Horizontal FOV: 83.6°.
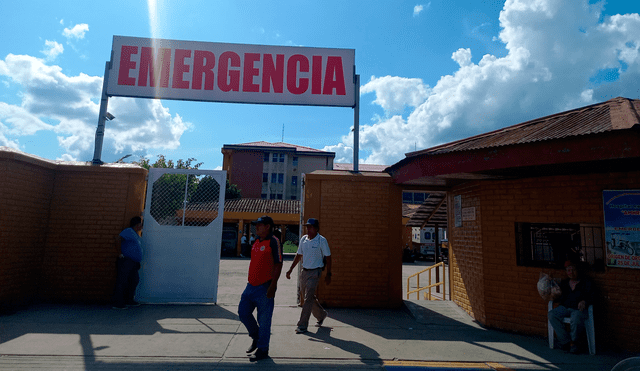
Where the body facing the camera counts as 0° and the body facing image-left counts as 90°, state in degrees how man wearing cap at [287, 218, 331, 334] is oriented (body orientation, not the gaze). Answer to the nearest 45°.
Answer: approximately 45°

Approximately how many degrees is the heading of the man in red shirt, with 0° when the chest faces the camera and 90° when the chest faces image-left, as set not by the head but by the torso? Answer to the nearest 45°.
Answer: approximately 45°

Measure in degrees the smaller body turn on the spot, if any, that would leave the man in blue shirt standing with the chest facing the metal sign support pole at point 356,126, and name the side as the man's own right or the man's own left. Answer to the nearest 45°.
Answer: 0° — they already face it

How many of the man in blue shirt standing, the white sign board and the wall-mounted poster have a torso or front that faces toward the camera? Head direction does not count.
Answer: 2

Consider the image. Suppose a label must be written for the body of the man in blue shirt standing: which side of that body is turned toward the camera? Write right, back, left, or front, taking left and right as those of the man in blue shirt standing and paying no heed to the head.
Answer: right

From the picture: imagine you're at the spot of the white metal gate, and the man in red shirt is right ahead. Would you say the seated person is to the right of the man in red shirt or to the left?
left

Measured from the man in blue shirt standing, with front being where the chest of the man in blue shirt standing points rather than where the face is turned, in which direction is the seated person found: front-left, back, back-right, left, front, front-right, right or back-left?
front-right

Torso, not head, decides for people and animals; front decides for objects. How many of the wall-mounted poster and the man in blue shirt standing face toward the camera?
1

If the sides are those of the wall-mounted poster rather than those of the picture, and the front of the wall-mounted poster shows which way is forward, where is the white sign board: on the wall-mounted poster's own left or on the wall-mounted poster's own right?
on the wall-mounted poster's own right

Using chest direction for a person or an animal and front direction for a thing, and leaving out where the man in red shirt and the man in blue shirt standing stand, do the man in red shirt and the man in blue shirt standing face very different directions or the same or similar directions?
very different directions
